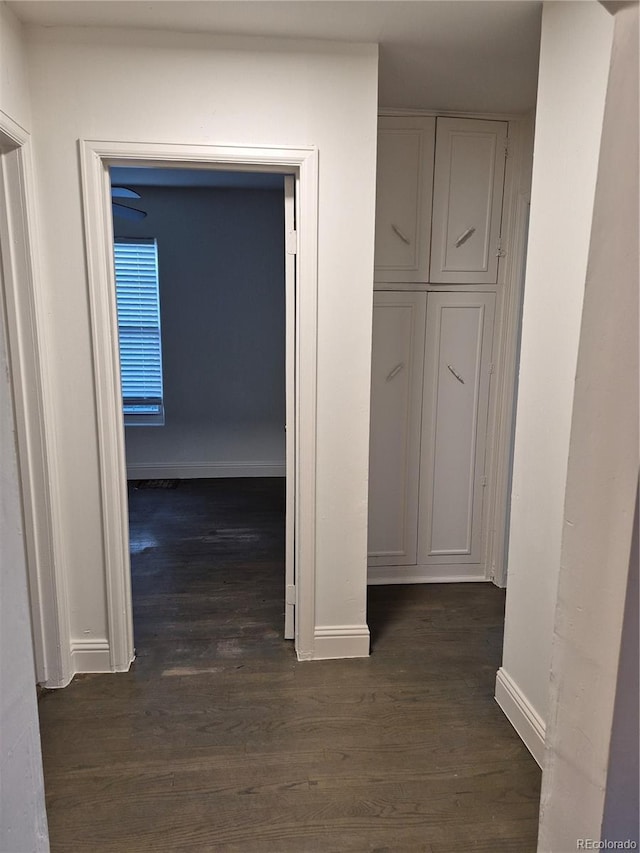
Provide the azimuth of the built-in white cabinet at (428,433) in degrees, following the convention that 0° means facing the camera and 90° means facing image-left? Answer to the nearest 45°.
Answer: approximately 0°

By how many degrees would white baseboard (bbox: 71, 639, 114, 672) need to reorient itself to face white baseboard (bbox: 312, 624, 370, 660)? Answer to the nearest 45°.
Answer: approximately 90° to its left

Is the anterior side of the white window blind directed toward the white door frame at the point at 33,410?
yes

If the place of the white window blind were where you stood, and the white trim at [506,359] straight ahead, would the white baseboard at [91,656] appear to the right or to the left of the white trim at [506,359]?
right

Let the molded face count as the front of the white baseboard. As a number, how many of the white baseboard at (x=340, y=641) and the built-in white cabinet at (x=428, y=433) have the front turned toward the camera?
2

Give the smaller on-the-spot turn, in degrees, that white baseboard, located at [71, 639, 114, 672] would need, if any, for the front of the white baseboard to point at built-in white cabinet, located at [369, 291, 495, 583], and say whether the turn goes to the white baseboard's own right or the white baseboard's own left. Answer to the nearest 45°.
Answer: approximately 90° to the white baseboard's own left

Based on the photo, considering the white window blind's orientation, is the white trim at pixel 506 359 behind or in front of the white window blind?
in front

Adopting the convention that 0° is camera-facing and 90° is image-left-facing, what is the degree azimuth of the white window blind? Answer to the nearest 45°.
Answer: approximately 0°
